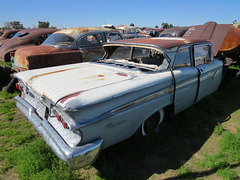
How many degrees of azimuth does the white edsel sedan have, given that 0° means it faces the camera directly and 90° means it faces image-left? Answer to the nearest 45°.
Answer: approximately 225°

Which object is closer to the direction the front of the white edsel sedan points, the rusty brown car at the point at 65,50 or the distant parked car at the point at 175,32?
the distant parked car

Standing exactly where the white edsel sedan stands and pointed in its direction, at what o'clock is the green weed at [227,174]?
The green weed is roughly at 4 o'clock from the white edsel sedan.

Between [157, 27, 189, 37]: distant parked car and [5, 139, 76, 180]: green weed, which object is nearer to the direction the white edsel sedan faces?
the distant parked car

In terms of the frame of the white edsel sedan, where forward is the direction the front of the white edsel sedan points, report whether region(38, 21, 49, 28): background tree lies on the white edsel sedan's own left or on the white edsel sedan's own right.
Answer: on the white edsel sedan's own left

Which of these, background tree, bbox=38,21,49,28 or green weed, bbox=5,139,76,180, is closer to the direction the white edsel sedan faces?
the background tree

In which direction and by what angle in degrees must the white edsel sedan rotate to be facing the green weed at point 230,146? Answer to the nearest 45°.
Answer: approximately 45° to its right

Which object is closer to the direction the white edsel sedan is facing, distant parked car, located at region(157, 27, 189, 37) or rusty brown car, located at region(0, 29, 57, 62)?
the distant parked car

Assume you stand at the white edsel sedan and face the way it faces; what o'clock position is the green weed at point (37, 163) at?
The green weed is roughly at 7 o'clock from the white edsel sedan.

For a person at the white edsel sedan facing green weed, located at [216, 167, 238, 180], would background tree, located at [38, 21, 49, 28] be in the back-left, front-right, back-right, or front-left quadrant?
back-left

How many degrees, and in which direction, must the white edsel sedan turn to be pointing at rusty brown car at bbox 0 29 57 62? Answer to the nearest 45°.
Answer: approximately 90° to its left
